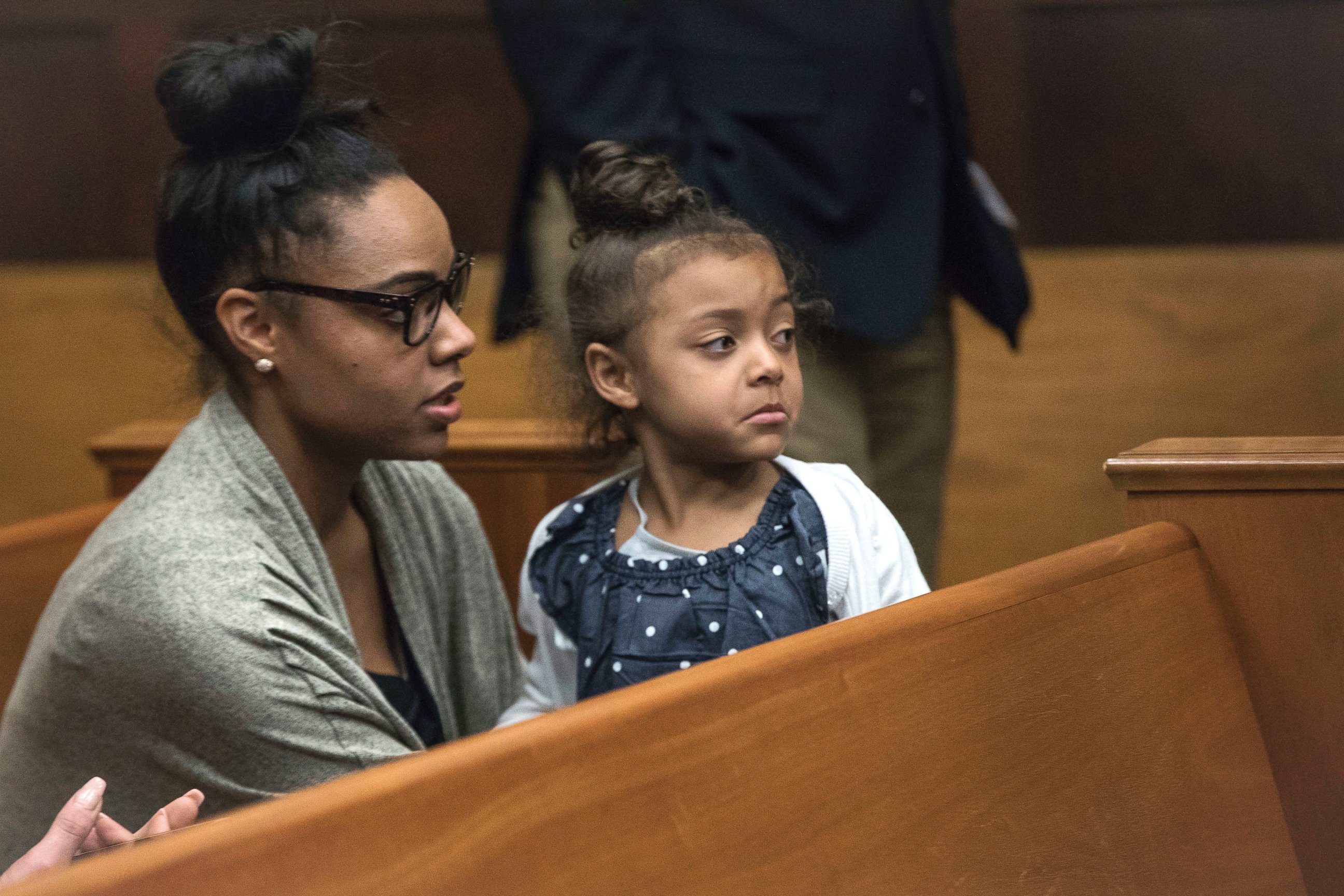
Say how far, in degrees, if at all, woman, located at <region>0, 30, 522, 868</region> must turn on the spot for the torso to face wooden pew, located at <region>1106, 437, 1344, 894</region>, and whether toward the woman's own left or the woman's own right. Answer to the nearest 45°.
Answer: approximately 45° to the woman's own left

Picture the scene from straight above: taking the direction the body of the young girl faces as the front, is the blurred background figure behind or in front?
behind

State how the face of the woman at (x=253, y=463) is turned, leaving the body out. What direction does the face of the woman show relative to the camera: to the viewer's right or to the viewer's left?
to the viewer's right

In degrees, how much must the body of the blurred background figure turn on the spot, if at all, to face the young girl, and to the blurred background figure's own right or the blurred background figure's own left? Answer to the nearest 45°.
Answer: approximately 45° to the blurred background figure's own right

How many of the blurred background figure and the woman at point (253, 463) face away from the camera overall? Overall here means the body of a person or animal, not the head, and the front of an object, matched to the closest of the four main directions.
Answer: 0

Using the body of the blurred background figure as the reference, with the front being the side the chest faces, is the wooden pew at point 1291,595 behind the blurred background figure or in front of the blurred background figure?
in front

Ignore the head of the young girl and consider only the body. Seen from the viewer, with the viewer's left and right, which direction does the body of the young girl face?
facing the viewer

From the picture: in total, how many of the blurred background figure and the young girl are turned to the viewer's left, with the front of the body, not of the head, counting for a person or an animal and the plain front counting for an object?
0

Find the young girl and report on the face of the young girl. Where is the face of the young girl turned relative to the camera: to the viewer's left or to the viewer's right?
to the viewer's right
